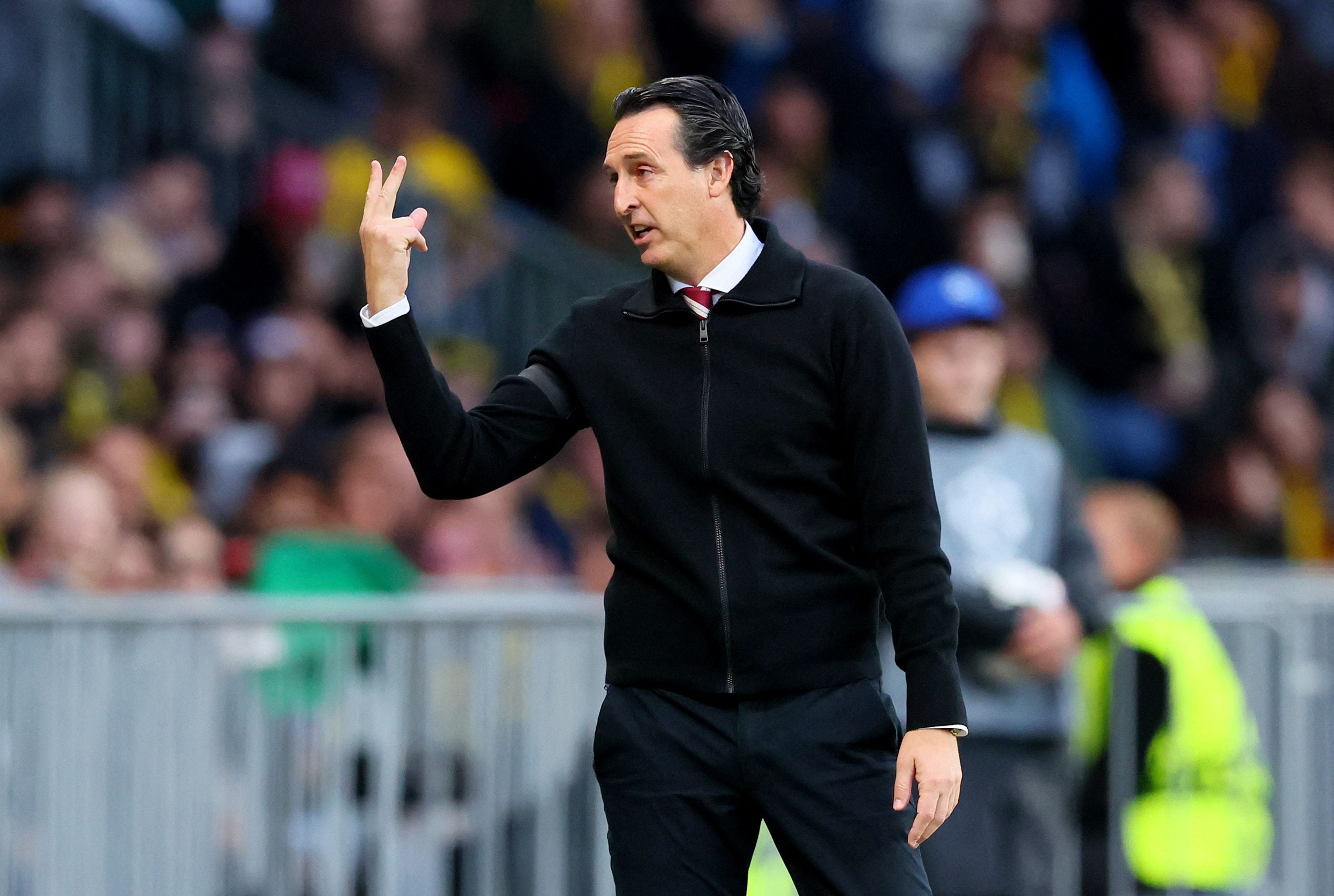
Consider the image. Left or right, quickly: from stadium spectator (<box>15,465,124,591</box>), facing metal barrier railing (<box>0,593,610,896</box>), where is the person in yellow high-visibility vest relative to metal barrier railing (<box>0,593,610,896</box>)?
left

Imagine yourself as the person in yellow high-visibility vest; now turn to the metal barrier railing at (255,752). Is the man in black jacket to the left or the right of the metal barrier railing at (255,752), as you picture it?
left

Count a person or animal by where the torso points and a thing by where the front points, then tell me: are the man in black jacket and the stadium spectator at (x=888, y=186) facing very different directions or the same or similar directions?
same or similar directions

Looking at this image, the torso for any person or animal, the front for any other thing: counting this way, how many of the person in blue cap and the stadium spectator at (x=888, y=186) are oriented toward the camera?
2

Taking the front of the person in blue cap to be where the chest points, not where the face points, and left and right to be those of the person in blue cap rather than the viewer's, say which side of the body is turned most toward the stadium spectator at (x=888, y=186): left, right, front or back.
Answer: back

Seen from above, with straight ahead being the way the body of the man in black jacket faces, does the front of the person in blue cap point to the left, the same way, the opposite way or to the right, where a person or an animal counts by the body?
the same way

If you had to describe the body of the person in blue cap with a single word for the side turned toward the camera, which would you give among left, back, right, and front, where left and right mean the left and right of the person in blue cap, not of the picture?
front

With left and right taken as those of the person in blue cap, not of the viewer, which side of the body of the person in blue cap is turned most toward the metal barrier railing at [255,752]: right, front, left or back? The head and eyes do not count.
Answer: right

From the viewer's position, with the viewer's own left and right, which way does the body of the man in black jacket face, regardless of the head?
facing the viewer

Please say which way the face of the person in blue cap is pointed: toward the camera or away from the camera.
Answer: toward the camera
